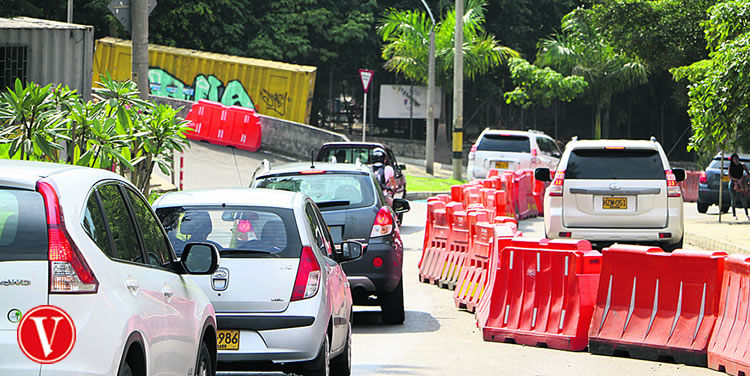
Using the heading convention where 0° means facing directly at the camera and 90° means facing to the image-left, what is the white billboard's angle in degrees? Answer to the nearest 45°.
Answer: approximately 0°

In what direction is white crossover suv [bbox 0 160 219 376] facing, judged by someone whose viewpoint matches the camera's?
facing away from the viewer and to the right of the viewer

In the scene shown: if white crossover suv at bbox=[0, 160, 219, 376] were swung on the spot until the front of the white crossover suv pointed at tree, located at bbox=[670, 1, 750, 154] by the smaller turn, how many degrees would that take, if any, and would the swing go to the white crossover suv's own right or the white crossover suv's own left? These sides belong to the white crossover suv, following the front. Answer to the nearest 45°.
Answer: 0° — it already faces it

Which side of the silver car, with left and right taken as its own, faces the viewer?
back

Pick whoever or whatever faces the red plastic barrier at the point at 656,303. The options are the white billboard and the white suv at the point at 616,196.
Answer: the white billboard

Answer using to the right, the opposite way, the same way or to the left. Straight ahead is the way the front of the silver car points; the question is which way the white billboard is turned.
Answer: the opposite way

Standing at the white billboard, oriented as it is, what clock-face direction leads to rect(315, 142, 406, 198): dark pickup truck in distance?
The dark pickup truck in distance is roughly at 12 o'clock from the white billboard.

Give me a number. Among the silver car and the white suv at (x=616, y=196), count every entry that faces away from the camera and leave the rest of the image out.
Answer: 2

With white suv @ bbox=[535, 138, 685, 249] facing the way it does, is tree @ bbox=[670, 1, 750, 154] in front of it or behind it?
in front

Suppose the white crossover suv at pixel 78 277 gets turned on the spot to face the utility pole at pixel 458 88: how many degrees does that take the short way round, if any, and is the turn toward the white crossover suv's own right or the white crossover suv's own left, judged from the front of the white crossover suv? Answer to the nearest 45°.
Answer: approximately 45° to the white crossover suv's own left

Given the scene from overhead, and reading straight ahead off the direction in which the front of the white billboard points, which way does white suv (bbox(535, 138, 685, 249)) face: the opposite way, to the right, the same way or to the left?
the opposite way

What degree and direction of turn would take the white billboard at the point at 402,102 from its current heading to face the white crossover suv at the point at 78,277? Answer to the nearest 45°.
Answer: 0° — it already faces it

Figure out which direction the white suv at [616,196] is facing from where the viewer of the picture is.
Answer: facing away from the viewer
